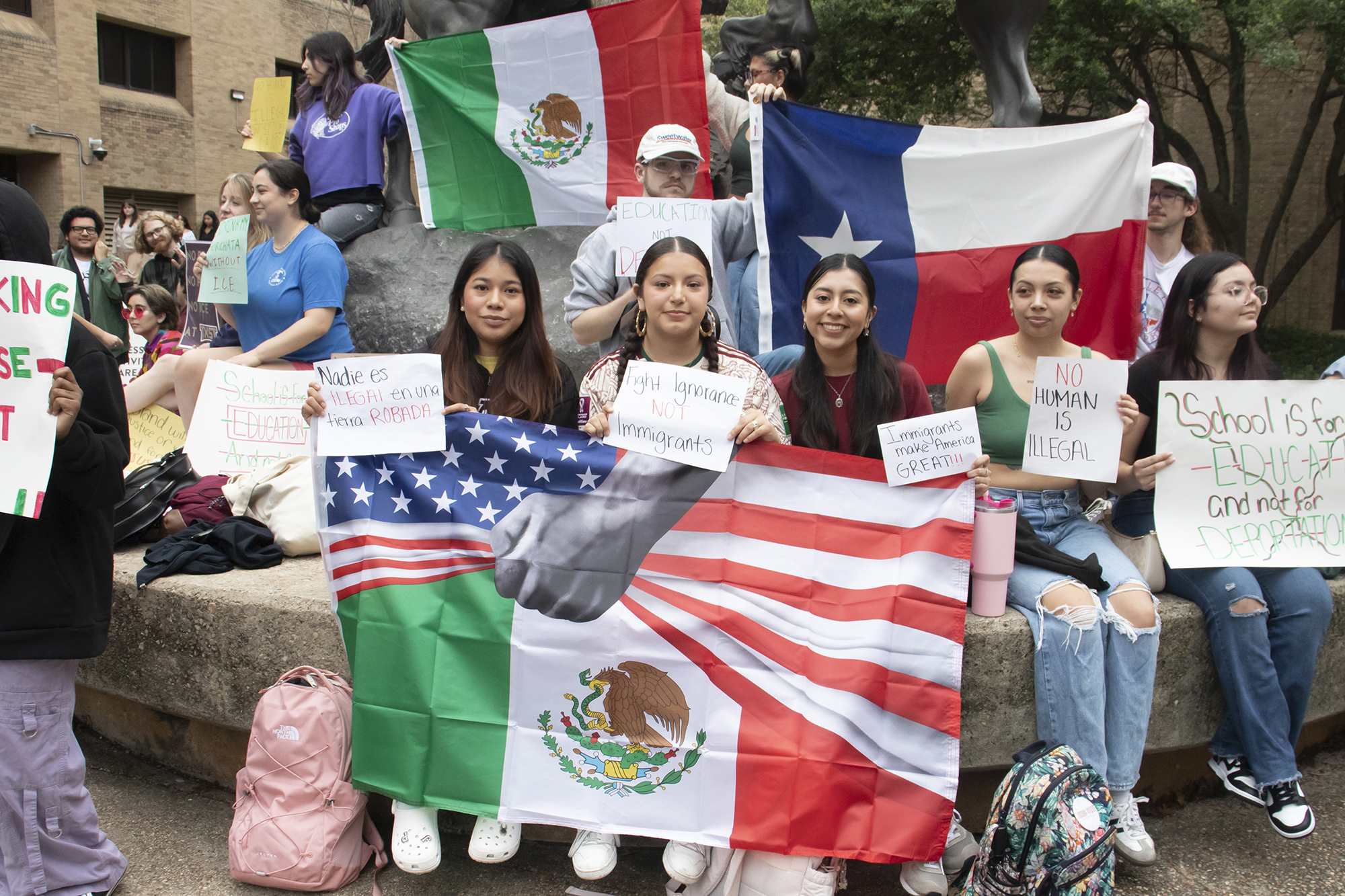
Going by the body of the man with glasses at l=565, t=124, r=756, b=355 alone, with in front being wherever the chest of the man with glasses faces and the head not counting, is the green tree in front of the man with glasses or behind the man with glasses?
behind

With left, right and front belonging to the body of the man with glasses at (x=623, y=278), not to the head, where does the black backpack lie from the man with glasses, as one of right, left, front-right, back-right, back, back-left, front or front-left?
right

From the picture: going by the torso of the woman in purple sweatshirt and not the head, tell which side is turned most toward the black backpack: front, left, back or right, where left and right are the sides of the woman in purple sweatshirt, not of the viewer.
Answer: front

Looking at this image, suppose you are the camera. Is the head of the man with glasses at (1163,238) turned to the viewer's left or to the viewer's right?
to the viewer's left

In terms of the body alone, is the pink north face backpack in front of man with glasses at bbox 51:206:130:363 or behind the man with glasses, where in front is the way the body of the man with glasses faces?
in front

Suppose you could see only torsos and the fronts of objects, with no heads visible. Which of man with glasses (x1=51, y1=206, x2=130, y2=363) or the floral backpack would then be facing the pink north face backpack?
the man with glasses

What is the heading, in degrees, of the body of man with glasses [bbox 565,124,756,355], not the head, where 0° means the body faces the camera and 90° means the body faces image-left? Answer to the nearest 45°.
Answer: approximately 0°

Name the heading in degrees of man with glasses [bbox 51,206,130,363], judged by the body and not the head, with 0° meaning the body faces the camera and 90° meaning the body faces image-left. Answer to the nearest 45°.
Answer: approximately 0°

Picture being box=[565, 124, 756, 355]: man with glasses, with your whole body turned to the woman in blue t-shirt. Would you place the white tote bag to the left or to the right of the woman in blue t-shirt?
left

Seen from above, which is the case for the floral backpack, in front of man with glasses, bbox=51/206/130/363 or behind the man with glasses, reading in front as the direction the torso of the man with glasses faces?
in front

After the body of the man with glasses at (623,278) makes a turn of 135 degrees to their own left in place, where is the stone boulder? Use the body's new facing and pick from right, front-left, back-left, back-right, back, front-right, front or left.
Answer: left

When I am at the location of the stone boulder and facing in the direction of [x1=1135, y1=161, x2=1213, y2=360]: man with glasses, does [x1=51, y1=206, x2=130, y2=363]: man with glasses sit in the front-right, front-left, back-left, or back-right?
back-left

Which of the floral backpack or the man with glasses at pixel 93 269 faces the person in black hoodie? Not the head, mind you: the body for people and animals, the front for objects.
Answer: the man with glasses
